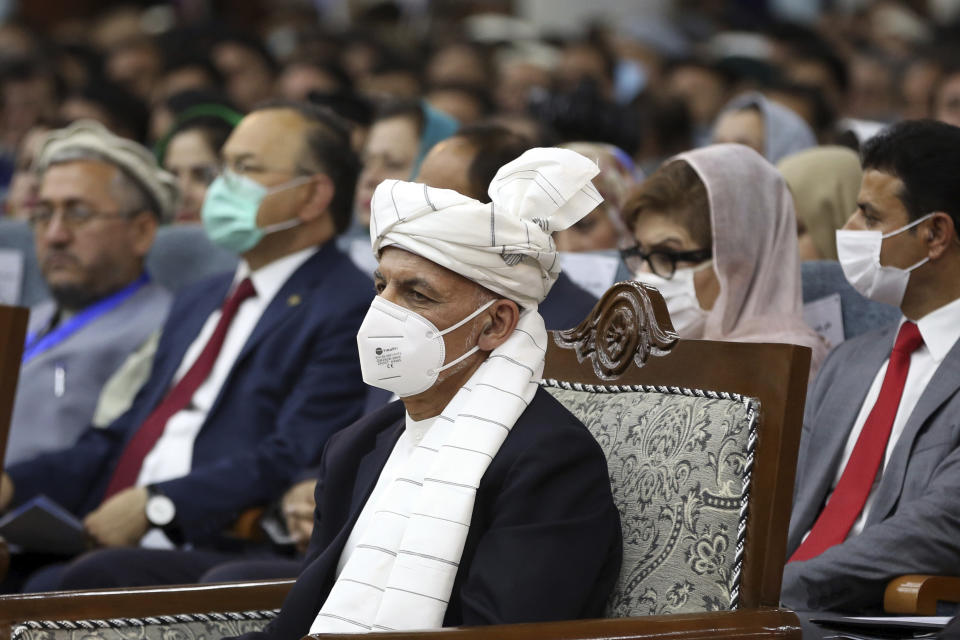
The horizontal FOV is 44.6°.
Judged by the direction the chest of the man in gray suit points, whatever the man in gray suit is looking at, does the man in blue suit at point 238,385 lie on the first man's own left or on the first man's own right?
on the first man's own right

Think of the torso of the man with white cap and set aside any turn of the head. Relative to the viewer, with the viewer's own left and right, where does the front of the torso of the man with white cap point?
facing the viewer and to the left of the viewer

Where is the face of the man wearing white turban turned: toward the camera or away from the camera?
toward the camera

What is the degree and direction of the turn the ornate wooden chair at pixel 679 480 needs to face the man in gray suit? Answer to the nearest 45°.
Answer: approximately 180°

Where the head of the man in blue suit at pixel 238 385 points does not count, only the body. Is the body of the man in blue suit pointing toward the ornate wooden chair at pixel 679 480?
no

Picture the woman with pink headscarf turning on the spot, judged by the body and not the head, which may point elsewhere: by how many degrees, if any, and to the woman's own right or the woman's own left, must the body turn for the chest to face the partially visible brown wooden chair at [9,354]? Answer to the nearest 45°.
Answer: approximately 45° to the woman's own right

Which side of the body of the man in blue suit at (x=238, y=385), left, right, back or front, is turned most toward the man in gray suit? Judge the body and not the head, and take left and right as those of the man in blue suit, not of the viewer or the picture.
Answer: left

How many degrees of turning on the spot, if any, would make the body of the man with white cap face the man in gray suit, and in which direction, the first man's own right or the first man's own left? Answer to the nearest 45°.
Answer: approximately 90° to the first man's own left

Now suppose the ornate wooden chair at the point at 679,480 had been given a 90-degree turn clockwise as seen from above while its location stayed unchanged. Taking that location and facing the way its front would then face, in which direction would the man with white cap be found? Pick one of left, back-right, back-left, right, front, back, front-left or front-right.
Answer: front

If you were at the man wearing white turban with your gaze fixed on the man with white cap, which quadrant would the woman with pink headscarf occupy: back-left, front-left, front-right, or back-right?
front-right

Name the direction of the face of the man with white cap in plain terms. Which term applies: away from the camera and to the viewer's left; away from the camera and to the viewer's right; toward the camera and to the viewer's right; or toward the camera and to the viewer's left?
toward the camera and to the viewer's left

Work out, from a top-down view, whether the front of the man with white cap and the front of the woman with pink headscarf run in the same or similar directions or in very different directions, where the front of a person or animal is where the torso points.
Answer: same or similar directions

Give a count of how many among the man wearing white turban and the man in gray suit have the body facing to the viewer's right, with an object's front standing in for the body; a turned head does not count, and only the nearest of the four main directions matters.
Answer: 0
